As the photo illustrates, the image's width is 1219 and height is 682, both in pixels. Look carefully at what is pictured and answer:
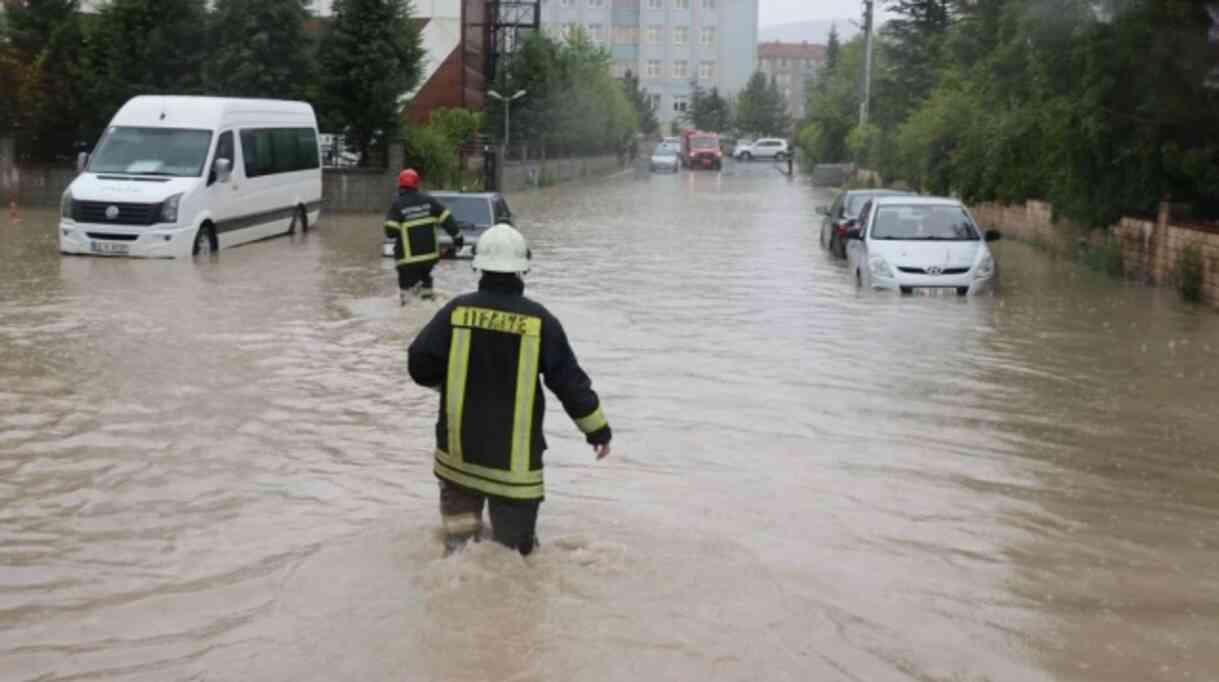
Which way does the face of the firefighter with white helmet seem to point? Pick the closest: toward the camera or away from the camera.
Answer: away from the camera

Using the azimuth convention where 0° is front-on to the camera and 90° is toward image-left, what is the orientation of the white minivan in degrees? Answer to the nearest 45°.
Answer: approximately 45°

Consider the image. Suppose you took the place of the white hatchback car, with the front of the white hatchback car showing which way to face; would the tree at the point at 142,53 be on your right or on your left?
on your right

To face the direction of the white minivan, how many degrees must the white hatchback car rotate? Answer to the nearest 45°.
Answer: approximately 90° to its right

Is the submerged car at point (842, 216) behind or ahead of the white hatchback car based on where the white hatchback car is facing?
behind

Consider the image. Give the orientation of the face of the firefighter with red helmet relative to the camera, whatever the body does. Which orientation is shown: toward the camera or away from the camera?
away from the camera

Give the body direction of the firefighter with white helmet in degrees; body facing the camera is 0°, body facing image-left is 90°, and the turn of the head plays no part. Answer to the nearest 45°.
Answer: approximately 180°

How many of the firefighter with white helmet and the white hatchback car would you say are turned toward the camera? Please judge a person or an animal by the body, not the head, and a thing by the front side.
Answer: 1

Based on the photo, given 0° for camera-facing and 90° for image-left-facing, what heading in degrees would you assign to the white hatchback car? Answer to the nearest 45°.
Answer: approximately 0°

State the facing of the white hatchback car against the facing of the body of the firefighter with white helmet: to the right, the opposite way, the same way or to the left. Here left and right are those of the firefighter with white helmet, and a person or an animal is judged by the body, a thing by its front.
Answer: the opposite way

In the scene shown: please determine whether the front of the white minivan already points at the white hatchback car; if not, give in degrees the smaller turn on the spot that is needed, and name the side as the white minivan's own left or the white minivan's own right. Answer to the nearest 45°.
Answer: approximately 90° to the white minivan's own left

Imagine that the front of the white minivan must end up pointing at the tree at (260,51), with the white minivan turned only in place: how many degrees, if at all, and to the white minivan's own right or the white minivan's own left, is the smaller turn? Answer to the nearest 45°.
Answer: approximately 135° to the white minivan's own right
